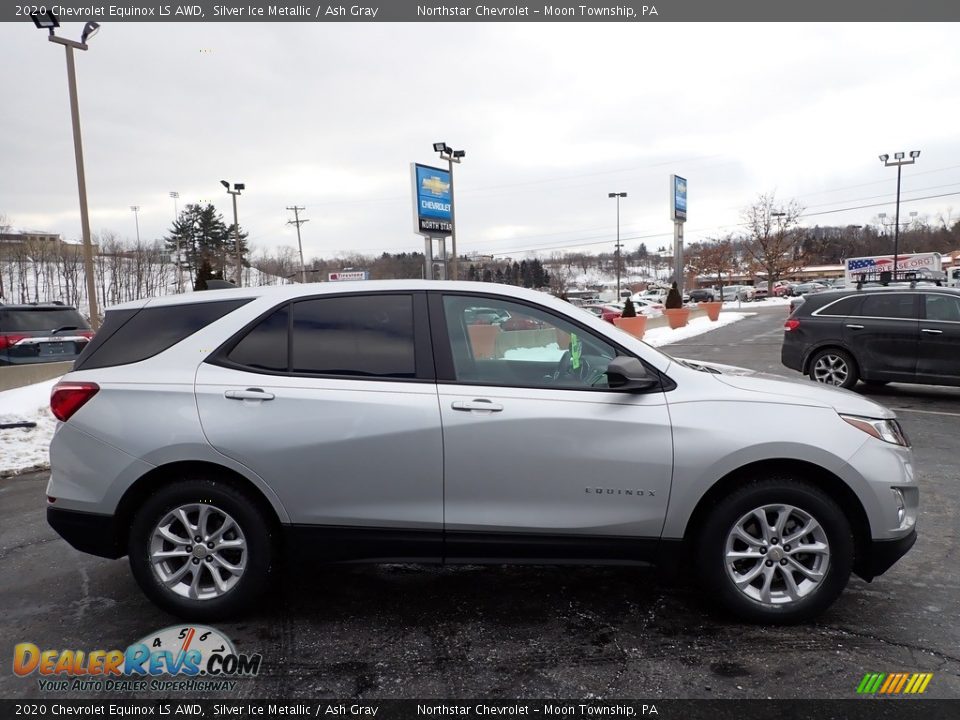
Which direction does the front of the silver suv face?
to the viewer's right

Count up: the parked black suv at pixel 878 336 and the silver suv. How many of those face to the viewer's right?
2

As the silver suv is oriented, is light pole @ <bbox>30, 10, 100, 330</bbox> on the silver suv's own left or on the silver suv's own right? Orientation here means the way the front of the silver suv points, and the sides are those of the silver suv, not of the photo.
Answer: on the silver suv's own left

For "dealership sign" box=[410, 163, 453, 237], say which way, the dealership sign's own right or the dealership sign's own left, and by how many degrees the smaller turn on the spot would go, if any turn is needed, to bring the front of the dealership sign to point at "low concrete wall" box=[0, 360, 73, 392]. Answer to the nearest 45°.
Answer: approximately 45° to the dealership sign's own right

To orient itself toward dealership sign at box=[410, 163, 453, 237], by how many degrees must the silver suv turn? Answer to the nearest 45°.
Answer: approximately 90° to its left

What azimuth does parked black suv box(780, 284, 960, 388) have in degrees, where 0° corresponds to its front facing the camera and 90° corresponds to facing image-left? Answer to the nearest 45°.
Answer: approximately 270°

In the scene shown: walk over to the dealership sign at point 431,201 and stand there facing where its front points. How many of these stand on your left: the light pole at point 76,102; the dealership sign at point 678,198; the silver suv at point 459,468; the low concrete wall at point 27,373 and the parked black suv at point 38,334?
1

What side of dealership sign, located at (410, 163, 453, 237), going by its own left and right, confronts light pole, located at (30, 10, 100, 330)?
right

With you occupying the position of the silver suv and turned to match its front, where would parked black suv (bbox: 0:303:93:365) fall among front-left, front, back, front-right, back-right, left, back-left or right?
back-left

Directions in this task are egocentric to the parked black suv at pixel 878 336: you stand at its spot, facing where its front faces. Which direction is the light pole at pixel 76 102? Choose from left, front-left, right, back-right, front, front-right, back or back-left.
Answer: back

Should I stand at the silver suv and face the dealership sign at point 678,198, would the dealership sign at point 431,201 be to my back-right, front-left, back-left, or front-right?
front-left

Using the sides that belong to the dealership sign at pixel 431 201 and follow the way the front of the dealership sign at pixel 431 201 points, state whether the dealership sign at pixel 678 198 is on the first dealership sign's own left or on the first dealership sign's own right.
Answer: on the first dealership sign's own left

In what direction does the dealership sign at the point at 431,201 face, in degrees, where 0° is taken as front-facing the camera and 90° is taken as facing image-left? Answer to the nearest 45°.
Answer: approximately 315°
